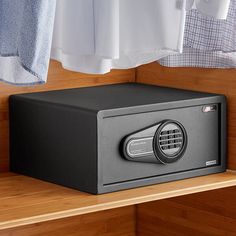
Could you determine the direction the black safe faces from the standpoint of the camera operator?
facing the viewer and to the right of the viewer
